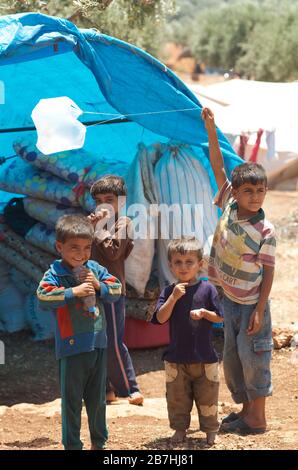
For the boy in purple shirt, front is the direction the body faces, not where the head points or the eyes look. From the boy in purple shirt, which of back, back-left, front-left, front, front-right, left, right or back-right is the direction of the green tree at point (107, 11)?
back

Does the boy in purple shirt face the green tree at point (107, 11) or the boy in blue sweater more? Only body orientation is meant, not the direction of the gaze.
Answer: the boy in blue sweater

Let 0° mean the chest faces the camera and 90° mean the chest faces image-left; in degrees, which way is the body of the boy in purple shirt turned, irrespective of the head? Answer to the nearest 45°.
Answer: approximately 0°

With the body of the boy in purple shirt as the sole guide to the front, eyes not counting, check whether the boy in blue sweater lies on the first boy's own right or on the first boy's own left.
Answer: on the first boy's own right

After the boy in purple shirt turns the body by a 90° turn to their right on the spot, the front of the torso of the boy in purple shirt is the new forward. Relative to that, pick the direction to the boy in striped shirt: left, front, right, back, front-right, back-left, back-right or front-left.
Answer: back-right

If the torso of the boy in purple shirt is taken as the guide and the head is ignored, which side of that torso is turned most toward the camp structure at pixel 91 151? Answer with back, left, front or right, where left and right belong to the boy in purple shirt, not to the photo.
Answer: back

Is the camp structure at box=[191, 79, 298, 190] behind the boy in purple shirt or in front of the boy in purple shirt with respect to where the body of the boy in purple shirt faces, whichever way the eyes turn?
behind
